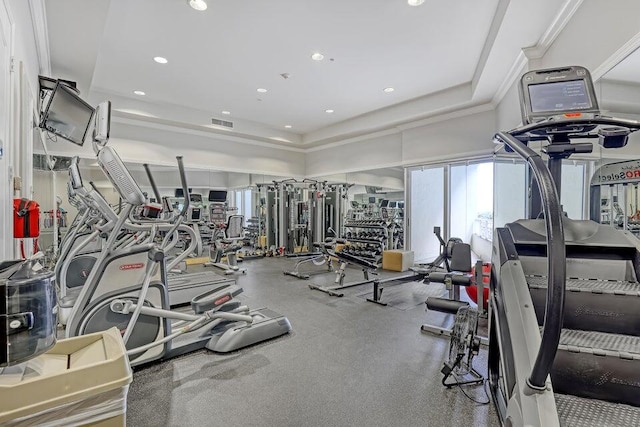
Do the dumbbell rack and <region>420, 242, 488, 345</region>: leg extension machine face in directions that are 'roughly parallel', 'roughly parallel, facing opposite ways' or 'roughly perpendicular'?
roughly parallel

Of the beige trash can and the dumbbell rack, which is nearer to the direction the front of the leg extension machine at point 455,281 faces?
the beige trash can

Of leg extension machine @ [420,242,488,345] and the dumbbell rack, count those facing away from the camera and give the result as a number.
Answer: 0

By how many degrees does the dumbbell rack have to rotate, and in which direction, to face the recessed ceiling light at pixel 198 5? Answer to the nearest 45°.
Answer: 0° — it already faces it

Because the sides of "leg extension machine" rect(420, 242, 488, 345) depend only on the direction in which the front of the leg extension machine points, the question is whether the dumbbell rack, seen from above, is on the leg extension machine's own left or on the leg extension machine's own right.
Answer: on the leg extension machine's own right

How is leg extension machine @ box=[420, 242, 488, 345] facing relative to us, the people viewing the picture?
facing the viewer and to the left of the viewer

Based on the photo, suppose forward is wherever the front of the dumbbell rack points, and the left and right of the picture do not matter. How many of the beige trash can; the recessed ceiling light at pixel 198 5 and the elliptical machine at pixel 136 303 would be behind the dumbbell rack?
0

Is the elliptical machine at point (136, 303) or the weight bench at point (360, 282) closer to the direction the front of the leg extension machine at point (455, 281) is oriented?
the elliptical machine

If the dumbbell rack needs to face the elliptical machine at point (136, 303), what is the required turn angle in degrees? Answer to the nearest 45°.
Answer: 0° — it already faces it

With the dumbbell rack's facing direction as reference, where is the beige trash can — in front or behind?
in front

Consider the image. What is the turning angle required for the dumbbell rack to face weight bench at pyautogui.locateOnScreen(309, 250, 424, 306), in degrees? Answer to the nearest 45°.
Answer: approximately 45° to its left

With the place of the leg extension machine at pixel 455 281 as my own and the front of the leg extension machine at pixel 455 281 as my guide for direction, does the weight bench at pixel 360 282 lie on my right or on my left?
on my right
